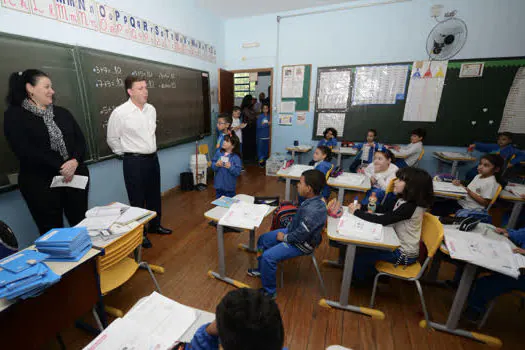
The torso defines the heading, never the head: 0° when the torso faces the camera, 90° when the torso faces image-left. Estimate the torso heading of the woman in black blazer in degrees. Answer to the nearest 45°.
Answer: approximately 315°

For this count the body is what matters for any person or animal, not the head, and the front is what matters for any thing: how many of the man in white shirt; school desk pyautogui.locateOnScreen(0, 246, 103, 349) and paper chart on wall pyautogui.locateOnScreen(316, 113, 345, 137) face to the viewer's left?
0

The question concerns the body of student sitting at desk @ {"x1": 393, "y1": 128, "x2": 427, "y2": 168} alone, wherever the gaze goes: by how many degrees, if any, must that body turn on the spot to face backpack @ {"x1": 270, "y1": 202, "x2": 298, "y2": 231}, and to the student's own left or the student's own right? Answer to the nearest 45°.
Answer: approximately 90° to the student's own left

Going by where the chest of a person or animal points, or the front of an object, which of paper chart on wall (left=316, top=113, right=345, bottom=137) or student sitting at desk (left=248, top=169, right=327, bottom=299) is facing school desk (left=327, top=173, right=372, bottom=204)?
the paper chart on wall

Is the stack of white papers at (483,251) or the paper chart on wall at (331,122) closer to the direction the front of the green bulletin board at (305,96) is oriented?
the stack of white papers

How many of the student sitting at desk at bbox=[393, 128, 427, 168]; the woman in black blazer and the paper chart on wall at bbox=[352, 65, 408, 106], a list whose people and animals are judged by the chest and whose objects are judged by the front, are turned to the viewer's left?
1

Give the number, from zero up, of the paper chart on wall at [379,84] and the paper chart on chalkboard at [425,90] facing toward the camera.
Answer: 2

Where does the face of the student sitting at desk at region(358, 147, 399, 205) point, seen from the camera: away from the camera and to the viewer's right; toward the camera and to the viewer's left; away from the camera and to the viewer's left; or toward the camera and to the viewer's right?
toward the camera and to the viewer's left

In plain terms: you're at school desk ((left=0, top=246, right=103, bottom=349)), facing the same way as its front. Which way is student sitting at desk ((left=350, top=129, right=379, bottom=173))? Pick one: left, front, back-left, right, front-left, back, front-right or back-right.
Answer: front-left

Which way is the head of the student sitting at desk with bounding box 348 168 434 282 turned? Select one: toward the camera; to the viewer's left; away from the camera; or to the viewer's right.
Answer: to the viewer's left

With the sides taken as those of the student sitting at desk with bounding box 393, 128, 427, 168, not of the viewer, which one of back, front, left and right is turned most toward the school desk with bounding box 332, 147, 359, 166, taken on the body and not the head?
front

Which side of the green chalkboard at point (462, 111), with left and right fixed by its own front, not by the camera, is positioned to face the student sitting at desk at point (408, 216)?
front

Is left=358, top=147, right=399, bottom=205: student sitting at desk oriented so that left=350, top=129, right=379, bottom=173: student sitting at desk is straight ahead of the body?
no

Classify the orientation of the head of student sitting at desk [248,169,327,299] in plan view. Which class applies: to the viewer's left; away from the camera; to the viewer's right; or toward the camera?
to the viewer's left

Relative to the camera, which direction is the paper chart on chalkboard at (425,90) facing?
toward the camera

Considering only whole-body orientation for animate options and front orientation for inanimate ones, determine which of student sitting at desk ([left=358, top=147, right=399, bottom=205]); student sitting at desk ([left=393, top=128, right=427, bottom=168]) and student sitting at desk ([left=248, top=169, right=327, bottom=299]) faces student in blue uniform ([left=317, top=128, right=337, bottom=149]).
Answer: student sitting at desk ([left=393, top=128, right=427, bottom=168])

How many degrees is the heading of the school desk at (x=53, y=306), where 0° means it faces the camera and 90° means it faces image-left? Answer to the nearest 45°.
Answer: approximately 315°

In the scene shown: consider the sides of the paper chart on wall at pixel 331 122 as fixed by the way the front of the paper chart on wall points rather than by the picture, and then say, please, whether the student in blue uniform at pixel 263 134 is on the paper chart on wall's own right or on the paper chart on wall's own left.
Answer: on the paper chart on wall's own right

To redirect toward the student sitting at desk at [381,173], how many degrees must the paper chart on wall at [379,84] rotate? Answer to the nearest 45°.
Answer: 0° — it already faces them

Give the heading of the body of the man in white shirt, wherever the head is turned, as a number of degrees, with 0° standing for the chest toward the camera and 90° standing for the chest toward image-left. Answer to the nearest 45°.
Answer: approximately 315°
